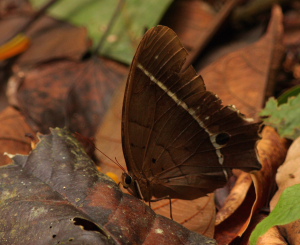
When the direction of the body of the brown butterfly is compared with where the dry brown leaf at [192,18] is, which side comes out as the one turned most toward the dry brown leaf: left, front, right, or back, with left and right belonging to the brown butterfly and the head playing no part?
right

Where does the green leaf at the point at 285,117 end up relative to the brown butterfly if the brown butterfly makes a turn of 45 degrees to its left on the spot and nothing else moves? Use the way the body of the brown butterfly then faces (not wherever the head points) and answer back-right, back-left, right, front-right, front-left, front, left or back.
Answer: back

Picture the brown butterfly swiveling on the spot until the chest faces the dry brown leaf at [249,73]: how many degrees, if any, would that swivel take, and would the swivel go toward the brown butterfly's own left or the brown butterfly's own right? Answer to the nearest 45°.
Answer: approximately 135° to the brown butterfly's own right

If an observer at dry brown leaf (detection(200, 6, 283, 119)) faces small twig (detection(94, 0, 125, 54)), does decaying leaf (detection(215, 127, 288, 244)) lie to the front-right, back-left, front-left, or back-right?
back-left

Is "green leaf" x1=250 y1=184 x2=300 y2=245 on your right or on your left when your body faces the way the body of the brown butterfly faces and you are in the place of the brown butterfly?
on your left

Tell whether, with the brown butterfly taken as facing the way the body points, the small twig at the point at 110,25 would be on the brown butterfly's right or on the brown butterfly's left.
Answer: on the brown butterfly's right

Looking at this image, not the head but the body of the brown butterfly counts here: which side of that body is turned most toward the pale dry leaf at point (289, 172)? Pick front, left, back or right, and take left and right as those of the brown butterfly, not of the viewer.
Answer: back

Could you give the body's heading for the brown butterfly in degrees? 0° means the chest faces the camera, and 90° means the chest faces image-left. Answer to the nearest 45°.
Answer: approximately 90°
